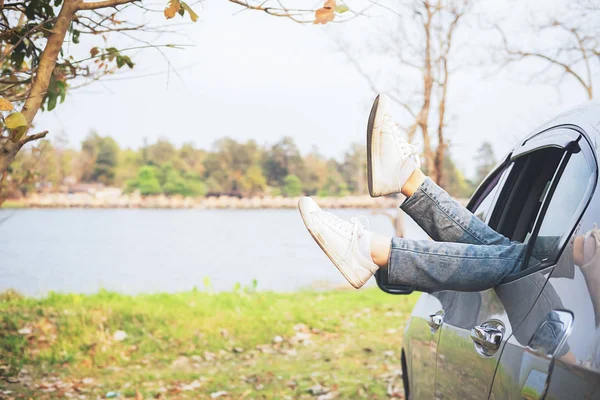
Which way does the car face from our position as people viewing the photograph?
facing away from the viewer and to the left of the viewer

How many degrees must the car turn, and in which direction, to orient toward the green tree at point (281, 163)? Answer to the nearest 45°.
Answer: approximately 45° to its right

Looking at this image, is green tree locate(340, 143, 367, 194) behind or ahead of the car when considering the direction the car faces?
ahead

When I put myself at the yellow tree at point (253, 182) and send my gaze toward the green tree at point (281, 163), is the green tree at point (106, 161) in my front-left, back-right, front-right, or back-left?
back-left

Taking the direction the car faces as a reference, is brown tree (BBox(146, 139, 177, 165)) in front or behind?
in front

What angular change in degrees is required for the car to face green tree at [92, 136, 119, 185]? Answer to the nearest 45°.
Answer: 0° — it already faces it

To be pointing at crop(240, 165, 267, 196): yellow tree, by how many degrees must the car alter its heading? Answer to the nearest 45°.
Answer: approximately 45° to its right

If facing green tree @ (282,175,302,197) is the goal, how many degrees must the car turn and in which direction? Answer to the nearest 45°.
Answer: approximately 45° to its right
